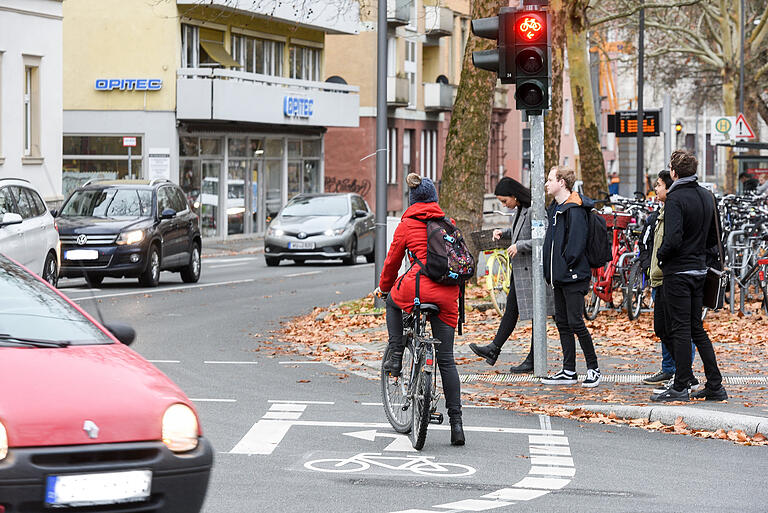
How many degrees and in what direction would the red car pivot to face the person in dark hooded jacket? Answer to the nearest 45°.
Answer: approximately 90° to its left

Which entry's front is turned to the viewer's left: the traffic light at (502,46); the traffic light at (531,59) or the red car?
the traffic light at (502,46)

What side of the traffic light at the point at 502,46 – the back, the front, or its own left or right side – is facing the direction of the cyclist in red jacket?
left

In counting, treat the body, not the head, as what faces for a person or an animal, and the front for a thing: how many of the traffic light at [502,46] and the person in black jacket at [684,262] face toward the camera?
0

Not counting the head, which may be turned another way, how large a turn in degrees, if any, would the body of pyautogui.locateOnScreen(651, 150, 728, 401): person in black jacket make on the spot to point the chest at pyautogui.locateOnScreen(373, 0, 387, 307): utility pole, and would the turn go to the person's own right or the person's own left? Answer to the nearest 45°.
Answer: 0° — they already face it

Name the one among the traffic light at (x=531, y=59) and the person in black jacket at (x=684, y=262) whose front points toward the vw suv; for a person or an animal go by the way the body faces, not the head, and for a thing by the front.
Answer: the person in black jacket

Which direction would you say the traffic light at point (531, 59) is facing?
toward the camera

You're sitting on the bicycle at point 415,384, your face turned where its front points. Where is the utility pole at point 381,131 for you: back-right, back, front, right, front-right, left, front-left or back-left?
front-right

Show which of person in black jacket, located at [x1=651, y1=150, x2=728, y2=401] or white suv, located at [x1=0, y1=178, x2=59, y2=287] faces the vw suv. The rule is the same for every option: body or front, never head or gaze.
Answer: the person in black jacket

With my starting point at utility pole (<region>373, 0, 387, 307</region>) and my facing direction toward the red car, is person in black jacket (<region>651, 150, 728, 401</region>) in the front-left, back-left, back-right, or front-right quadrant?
front-left

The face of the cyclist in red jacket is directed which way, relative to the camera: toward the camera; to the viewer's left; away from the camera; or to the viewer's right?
away from the camera

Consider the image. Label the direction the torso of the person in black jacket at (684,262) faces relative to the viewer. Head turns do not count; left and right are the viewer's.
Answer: facing away from the viewer and to the left of the viewer

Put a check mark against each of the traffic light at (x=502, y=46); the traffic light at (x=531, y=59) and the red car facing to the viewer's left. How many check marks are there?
1

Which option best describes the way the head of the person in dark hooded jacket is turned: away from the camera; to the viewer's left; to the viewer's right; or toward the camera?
to the viewer's left

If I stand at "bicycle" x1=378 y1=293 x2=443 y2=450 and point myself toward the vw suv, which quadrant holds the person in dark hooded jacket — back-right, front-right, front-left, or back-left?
front-right

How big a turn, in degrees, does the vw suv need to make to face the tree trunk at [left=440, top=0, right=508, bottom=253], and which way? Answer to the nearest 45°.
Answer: approximately 90° to its left

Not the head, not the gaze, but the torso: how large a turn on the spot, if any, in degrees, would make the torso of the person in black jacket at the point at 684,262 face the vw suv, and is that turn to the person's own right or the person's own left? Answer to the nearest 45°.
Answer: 0° — they already face it
